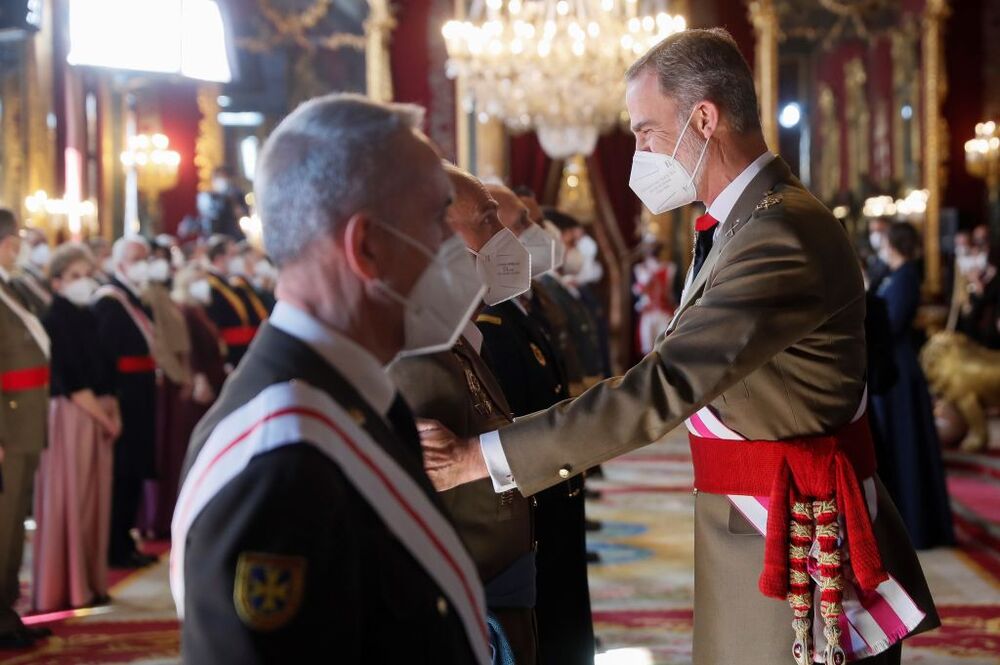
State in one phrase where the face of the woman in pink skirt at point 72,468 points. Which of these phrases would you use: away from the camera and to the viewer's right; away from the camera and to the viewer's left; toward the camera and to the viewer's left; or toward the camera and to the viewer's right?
toward the camera and to the viewer's right

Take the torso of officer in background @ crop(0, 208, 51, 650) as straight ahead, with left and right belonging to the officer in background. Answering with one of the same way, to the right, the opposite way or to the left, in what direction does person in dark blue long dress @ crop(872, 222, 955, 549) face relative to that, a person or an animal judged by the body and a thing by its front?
the opposite way

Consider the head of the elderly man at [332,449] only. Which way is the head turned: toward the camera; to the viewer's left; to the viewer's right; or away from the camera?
to the viewer's right

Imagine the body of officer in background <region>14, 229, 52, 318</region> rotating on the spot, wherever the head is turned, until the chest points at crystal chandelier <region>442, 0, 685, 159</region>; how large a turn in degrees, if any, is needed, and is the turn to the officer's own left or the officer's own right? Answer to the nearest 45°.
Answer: approximately 90° to the officer's own left

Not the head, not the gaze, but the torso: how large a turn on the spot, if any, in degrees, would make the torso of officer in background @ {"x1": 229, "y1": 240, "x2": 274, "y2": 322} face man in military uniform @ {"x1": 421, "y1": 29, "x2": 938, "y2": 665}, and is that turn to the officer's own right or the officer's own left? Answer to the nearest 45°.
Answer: approximately 45° to the officer's own right

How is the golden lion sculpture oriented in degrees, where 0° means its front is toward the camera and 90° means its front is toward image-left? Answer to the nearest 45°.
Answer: approximately 90°

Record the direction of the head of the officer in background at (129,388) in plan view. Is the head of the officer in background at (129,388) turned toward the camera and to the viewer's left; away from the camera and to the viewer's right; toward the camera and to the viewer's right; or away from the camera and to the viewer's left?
toward the camera and to the viewer's right

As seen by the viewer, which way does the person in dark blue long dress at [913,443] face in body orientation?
to the viewer's left

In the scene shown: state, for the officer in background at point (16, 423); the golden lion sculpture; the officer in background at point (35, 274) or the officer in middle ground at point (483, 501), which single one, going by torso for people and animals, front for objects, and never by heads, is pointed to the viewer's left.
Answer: the golden lion sculpture

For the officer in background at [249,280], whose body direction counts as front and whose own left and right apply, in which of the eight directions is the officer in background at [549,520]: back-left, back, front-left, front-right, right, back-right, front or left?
front-right

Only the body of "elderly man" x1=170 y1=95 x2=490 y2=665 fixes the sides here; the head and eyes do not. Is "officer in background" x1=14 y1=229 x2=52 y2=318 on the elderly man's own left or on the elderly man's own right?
on the elderly man's own left

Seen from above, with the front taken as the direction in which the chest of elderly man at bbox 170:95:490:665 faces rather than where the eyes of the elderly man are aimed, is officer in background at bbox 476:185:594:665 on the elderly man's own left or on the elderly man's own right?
on the elderly man's own left

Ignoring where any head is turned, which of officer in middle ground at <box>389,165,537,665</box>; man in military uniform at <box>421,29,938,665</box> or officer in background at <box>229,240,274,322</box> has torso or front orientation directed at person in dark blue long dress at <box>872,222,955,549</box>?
officer in background at <box>229,240,274,322</box>
